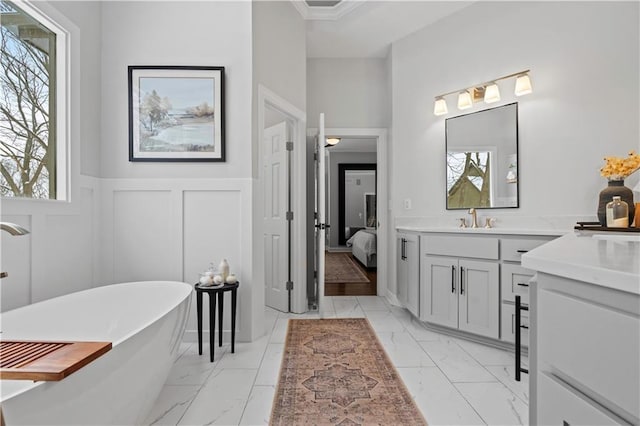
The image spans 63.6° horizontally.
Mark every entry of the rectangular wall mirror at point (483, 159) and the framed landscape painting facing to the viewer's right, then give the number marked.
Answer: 0

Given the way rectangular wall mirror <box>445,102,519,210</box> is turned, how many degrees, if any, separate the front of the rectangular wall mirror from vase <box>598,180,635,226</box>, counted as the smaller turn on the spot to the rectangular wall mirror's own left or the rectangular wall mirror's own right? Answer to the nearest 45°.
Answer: approximately 90° to the rectangular wall mirror's own left

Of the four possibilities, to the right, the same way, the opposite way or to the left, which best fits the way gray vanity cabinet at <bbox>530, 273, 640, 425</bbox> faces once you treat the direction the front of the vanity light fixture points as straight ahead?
the same way

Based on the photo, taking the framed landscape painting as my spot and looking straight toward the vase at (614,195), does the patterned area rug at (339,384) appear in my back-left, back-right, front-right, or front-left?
front-right

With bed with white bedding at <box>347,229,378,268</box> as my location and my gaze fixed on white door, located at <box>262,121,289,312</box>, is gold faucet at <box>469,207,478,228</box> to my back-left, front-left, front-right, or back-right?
front-left

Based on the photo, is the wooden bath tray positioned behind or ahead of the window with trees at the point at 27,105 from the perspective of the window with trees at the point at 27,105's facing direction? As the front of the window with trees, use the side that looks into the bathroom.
ahead

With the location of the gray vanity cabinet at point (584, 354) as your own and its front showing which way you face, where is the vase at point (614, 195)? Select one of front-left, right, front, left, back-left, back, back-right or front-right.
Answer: back-right

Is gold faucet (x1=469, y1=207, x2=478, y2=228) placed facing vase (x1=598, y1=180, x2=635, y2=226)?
no

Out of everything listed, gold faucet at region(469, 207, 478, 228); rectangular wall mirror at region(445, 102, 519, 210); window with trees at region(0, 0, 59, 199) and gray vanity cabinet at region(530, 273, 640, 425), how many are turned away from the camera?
0

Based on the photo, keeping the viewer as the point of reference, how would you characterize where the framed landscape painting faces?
facing the viewer

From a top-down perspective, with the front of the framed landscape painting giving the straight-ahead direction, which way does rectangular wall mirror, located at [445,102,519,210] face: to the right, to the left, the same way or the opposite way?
to the right

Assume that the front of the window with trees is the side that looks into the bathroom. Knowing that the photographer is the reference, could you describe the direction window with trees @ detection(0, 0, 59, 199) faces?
facing the viewer and to the right of the viewer

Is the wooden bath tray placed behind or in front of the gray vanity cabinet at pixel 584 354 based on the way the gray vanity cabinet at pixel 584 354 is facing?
in front

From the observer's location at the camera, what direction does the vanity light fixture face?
facing the viewer and to the left of the viewer

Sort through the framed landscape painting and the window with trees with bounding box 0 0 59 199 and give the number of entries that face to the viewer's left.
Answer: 0

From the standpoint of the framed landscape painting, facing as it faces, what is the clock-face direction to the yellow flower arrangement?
The yellow flower arrangement is roughly at 10 o'clock from the framed landscape painting.
